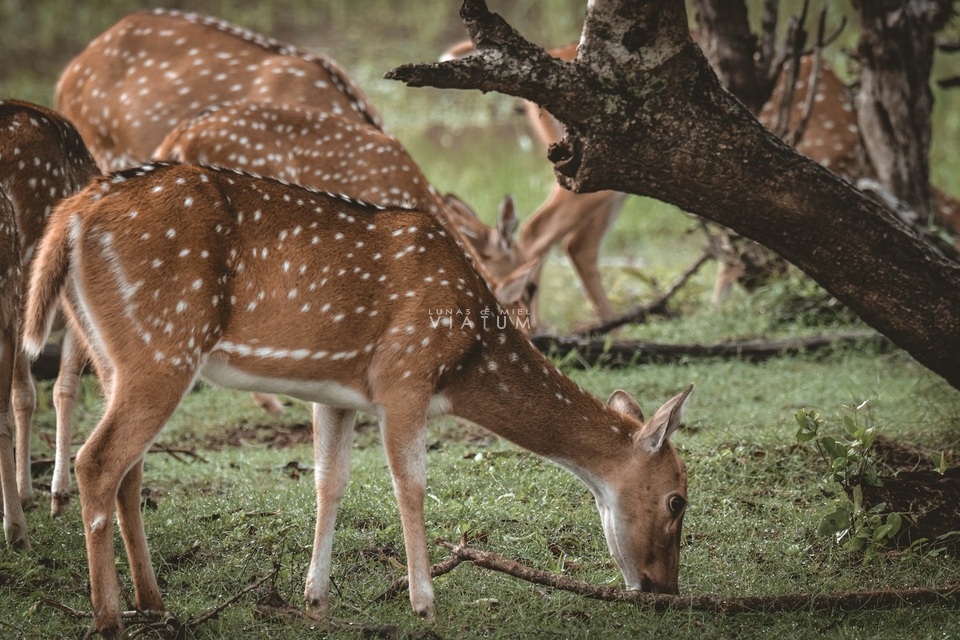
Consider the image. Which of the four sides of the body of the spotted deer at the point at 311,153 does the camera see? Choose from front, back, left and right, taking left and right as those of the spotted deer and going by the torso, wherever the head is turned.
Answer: right

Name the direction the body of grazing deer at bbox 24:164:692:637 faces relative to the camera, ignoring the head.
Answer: to the viewer's right

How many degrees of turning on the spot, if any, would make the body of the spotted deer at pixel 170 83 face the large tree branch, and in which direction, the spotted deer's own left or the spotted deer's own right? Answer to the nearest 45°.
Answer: approximately 45° to the spotted deer's own right

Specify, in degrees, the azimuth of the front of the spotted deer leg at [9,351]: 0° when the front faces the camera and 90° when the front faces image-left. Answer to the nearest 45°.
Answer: approximately 90°

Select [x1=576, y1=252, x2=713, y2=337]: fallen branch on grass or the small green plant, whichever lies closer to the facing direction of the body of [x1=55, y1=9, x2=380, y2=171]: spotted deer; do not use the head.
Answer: the fallen branch on grass

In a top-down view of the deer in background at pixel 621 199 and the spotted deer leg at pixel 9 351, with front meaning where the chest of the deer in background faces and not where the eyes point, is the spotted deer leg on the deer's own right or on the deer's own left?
on the deer's own left

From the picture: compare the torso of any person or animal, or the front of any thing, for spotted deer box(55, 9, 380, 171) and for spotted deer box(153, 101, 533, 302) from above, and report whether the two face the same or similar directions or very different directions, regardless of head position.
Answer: same or similar directions

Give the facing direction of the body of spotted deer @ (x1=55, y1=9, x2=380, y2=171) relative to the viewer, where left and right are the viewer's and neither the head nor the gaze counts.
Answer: facing to the right of the viewer

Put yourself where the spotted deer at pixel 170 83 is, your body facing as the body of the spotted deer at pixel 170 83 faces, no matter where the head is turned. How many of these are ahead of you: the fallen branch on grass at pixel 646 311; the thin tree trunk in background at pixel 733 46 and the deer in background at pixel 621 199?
3
